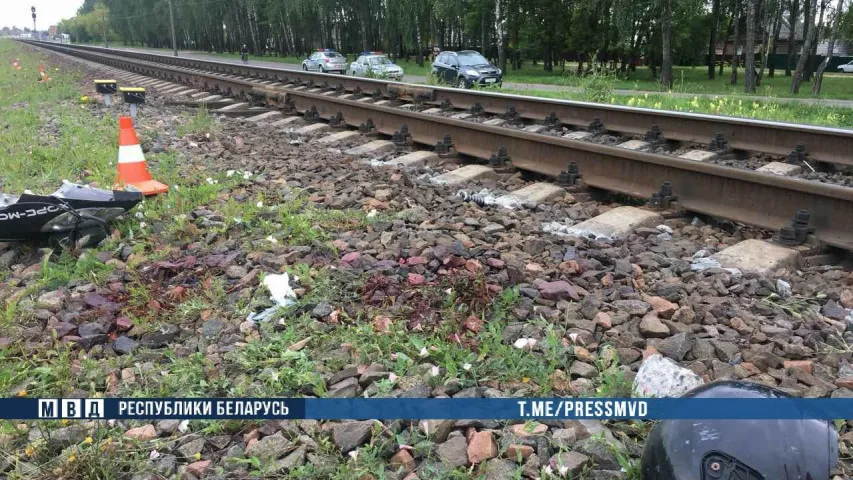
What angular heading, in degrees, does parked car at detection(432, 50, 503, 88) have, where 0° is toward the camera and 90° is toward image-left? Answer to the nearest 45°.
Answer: approximately 315°

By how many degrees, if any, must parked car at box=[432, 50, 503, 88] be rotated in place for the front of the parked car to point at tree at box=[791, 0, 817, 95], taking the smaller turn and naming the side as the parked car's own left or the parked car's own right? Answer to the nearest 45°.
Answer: approximately 45° to the parked car's own left

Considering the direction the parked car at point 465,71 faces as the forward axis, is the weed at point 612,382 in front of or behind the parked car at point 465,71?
in front

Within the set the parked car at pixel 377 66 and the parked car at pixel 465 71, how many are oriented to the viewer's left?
0

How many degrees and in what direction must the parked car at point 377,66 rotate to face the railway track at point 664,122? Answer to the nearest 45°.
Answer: approximately 45° to its right

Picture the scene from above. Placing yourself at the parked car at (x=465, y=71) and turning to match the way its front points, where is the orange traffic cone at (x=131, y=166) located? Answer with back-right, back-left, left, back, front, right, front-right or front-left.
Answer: front-right

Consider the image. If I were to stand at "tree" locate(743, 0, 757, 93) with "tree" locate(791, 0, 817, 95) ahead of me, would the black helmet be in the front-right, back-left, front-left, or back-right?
back-right

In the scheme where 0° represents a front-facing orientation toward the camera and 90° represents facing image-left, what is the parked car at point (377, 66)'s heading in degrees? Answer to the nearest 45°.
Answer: approximately 315°

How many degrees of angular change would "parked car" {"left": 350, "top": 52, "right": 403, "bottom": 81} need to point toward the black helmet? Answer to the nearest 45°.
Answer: approximately 45° to its right
